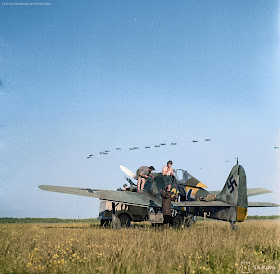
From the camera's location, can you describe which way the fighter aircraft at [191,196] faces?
facing away from the viewer and to the left of the viewer
